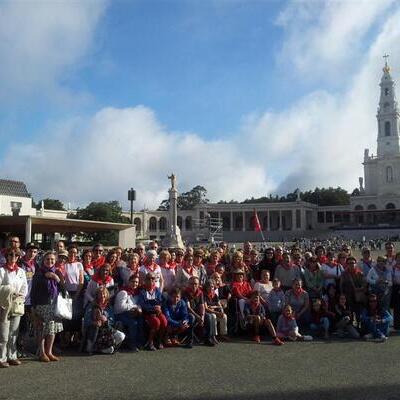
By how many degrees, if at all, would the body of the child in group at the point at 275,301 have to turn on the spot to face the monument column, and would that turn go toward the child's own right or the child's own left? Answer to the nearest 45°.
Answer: approximately 180°

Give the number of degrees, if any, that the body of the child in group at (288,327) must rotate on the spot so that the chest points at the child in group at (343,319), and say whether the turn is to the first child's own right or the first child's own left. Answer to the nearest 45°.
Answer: approximately 90° to the first child's own left

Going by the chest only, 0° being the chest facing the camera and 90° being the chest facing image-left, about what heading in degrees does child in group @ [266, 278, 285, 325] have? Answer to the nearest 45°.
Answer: approximately 0°

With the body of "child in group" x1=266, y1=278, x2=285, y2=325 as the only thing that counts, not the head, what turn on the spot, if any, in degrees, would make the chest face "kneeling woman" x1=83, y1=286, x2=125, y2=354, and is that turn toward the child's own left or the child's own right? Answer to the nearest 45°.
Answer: approximately 45° to the child's own right

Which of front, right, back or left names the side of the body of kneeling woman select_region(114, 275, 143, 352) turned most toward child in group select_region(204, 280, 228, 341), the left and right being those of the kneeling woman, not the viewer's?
left

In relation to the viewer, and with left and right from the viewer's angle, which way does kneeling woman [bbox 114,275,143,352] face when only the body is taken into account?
facing the viewer and to the right of the viewer

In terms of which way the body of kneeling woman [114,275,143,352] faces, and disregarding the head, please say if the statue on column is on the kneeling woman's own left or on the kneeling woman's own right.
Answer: on the kneeling woman's own left

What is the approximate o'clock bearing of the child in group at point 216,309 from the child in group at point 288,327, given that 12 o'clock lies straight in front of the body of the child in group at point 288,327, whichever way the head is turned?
the child in group at point 216,309 is roughly at 4 o'clock from the child in group at point 288,327.

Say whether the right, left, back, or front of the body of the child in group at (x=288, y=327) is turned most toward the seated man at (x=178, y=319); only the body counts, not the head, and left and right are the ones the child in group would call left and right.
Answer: right

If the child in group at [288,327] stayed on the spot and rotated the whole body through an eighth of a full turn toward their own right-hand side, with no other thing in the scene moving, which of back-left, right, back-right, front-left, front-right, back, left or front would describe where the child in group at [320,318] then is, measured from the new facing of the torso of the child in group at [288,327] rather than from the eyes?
back-left

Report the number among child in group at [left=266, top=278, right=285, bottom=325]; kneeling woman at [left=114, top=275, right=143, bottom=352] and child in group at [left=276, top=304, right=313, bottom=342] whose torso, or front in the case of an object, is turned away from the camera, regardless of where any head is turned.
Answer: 0
